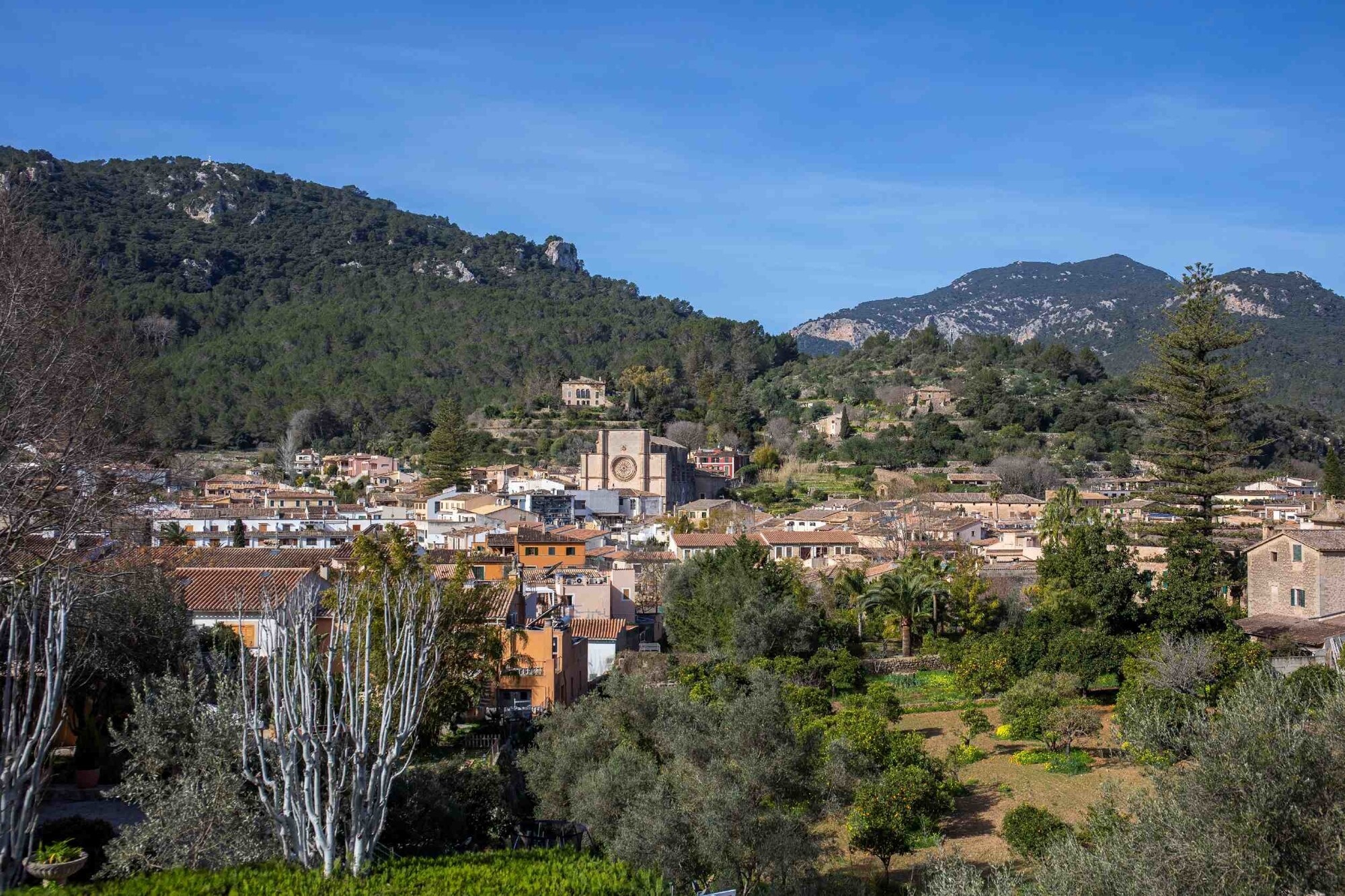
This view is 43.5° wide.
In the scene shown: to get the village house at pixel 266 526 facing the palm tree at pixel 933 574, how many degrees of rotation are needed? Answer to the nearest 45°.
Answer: approximately 45° to its left

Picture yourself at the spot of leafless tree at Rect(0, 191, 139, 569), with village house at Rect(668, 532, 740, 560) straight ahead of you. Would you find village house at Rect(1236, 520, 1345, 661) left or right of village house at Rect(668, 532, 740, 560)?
right

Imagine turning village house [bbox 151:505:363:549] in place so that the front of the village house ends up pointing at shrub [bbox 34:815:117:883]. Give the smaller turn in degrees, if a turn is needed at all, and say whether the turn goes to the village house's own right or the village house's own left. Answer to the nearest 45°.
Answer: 0° — it already faces it

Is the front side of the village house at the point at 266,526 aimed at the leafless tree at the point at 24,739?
yes

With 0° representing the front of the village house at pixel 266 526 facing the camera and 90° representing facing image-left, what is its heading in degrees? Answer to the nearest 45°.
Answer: approximately 0°

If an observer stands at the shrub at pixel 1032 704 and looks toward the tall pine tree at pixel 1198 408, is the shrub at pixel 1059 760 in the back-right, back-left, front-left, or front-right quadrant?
back-right
